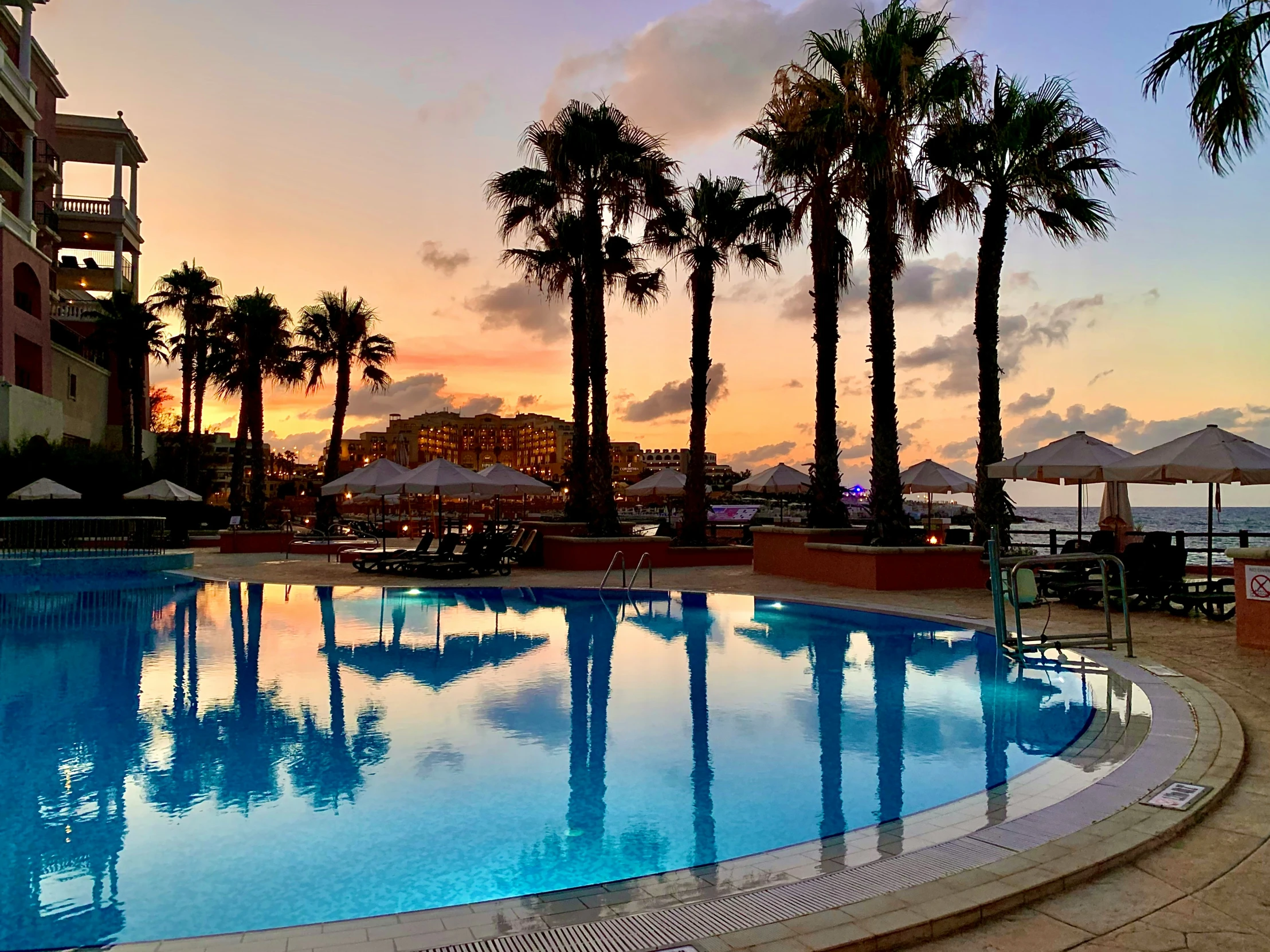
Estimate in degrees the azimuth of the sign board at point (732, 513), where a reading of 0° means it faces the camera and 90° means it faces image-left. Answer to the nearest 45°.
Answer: approximately 0°

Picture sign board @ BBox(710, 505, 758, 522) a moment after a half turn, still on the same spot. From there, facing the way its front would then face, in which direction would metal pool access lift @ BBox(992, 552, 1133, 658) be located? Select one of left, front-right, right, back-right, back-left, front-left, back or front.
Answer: back

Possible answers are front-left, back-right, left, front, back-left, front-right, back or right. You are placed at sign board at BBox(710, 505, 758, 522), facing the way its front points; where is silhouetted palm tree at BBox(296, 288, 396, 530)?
front-right

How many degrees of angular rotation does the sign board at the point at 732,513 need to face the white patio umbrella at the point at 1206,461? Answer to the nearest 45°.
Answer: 0° — it already faces it

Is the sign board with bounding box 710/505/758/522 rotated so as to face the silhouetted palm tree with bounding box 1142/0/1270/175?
yes

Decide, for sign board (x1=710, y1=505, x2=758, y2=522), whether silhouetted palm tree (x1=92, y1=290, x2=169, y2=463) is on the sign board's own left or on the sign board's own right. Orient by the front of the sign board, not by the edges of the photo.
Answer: on the sign board's own right

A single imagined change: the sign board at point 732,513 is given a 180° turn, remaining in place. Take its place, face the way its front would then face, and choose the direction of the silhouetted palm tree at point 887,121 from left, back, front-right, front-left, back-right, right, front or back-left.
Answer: back

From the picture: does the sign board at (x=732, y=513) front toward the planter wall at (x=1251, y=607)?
yes

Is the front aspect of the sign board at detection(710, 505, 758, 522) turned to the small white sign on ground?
yes

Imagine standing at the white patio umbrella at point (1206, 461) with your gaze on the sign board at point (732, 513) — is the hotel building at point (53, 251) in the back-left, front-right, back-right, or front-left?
front-left

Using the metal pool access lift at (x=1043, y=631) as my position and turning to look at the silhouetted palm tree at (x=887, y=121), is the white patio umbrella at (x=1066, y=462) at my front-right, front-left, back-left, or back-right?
front-right

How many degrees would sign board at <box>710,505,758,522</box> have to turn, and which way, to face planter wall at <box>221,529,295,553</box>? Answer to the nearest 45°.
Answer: approximately 45° to its right

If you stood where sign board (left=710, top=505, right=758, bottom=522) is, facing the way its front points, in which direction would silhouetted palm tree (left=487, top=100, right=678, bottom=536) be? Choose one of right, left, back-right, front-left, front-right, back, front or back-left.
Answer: front
